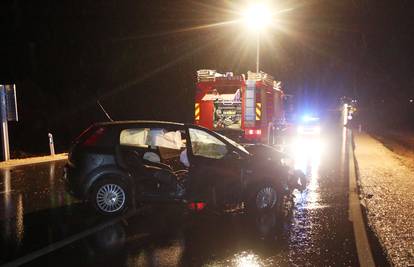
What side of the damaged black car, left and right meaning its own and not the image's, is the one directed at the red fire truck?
left

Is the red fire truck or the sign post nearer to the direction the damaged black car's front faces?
the red fire truck

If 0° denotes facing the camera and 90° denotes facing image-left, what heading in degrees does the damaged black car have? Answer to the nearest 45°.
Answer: approximately 270°

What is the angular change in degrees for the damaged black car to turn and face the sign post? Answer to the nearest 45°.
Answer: approximately 135° to its left
